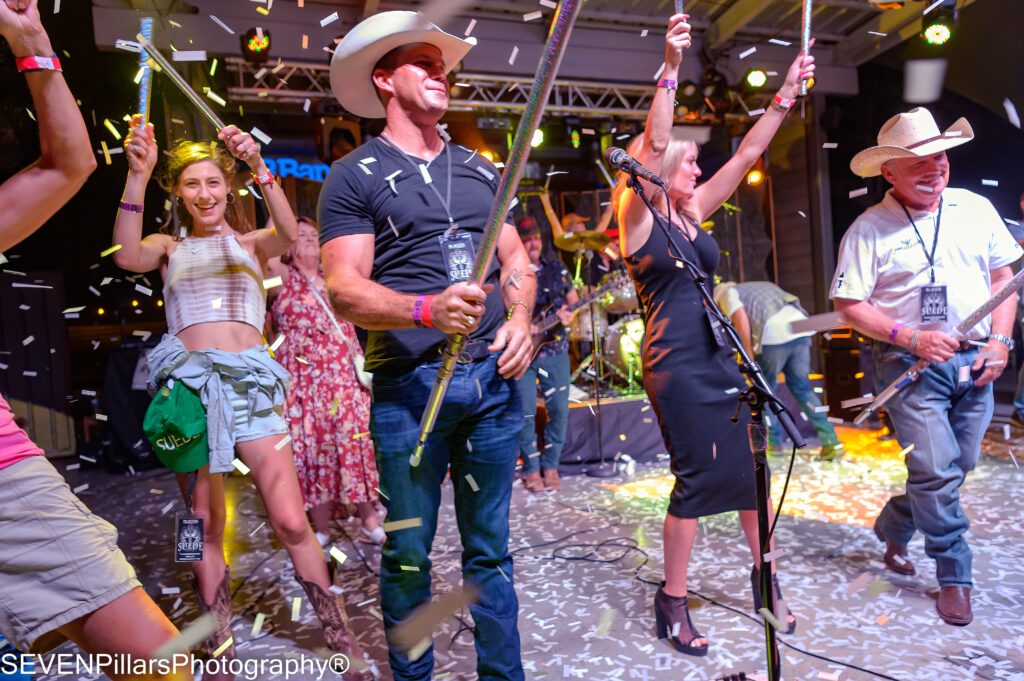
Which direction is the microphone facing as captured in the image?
to the viewer's left

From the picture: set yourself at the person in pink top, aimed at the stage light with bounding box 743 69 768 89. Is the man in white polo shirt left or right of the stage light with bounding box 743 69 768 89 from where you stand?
right

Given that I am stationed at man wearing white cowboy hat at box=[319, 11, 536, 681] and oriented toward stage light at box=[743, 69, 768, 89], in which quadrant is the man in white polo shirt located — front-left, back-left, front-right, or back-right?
front-right

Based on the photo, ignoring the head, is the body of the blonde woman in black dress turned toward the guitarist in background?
no

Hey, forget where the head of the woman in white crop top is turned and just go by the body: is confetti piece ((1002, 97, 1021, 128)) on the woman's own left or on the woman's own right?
on the woman's own left

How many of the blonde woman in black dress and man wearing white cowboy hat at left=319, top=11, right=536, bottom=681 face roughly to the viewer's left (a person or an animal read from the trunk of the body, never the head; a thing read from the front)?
0

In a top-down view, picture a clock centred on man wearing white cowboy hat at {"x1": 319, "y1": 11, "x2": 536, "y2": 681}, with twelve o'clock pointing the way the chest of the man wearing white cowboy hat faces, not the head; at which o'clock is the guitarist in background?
The guitarist in background is roughly at 8 o'clock from the man wearing white cowboy hat.

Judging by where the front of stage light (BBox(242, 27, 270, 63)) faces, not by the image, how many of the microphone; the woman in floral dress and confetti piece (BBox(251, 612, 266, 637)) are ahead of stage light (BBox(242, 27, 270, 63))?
3

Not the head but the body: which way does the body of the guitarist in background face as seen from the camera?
toward the camera

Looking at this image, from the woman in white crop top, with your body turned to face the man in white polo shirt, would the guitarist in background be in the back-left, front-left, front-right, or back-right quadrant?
front-left

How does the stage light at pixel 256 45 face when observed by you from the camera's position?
facing the viewer

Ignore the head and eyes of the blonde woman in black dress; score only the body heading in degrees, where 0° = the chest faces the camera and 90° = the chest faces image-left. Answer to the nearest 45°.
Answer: approximately 315°

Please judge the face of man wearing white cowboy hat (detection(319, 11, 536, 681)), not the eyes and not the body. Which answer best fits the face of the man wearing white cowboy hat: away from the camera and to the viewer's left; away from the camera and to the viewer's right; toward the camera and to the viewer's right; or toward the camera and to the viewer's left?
toward the camera and to the viewer's right

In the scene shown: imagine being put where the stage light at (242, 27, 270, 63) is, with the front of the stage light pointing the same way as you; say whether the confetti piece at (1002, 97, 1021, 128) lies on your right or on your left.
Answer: on your left

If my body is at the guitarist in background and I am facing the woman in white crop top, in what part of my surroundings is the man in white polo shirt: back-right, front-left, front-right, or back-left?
front-left

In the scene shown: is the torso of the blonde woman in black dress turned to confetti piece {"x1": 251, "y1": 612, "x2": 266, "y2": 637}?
no

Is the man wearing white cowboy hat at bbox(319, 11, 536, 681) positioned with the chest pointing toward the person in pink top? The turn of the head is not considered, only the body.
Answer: no

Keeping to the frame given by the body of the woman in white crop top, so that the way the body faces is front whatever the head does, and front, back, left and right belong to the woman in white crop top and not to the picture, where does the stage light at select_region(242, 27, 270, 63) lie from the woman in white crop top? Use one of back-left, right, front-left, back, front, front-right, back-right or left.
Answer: back

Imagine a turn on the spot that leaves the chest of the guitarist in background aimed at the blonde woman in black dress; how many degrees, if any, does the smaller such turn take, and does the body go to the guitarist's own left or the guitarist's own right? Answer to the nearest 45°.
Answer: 0° — they already face them

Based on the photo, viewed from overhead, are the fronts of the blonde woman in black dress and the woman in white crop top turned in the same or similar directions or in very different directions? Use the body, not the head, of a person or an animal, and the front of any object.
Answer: same or similar directions
